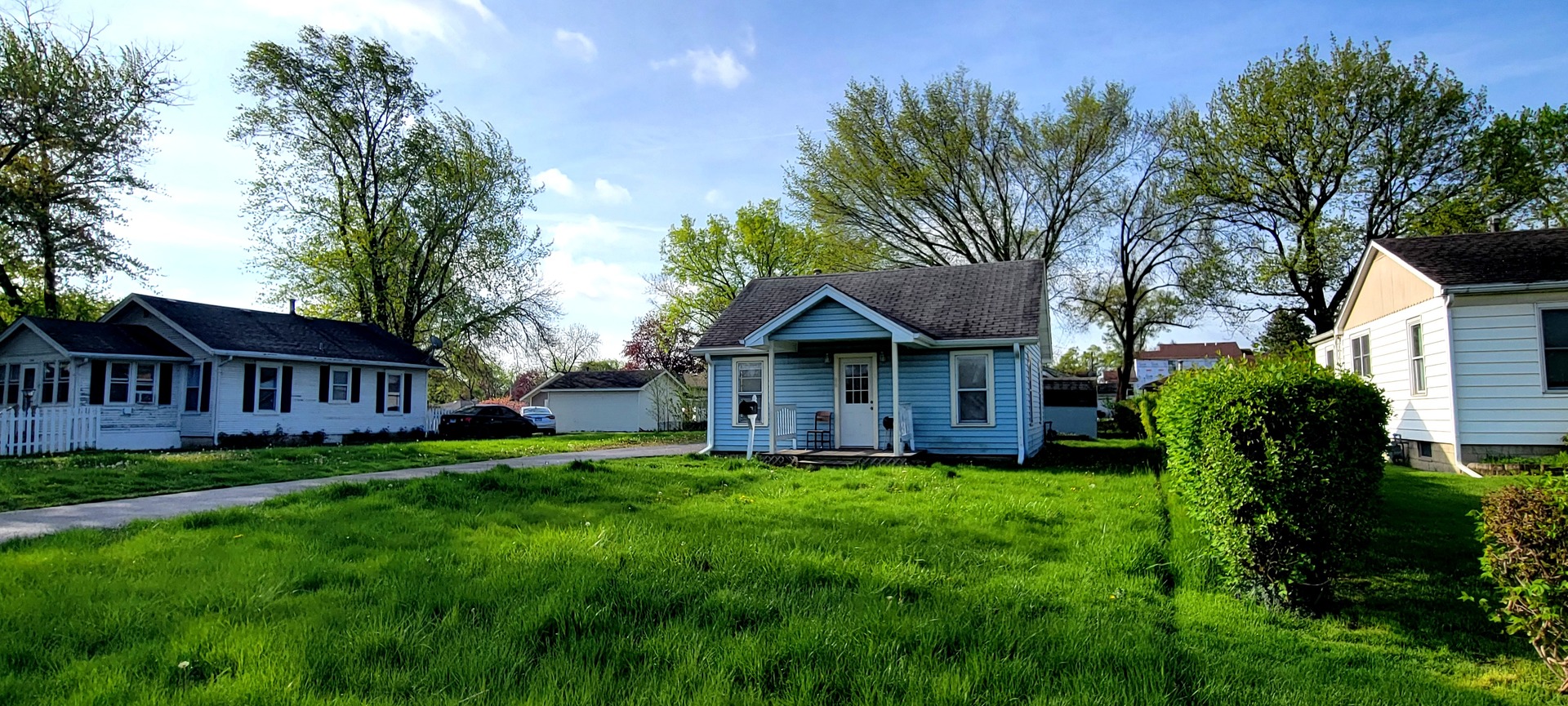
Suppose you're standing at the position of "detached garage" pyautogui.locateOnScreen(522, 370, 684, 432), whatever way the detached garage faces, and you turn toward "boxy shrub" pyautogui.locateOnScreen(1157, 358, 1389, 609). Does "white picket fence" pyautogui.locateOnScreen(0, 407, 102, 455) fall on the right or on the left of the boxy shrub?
right

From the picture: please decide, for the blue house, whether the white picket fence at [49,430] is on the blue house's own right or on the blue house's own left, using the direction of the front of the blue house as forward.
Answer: on the blue house's own right

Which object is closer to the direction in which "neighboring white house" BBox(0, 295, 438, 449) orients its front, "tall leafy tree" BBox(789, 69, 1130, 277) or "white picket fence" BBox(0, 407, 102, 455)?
the white picket fence

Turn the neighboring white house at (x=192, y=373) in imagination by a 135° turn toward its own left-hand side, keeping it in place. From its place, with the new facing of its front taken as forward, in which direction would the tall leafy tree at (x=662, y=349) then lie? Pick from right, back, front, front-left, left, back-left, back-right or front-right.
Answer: front-left

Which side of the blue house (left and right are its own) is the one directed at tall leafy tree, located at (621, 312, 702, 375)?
back

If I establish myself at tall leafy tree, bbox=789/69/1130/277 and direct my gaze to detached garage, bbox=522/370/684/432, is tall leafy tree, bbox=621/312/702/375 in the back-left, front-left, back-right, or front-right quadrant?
front-right

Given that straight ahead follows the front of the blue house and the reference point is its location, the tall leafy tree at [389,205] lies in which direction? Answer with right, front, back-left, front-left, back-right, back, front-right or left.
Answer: back-right

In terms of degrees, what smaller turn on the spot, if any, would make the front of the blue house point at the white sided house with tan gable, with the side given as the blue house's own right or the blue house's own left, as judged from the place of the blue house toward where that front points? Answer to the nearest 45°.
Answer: approximately 90° to the blue house's own left

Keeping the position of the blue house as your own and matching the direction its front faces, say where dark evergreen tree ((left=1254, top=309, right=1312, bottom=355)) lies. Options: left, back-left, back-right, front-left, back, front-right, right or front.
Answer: back-left

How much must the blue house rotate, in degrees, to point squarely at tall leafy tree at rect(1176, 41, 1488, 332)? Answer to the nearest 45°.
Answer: approximately 135° to its left

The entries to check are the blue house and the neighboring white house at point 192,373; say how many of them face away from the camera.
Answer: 0

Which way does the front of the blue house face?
toward the camera
